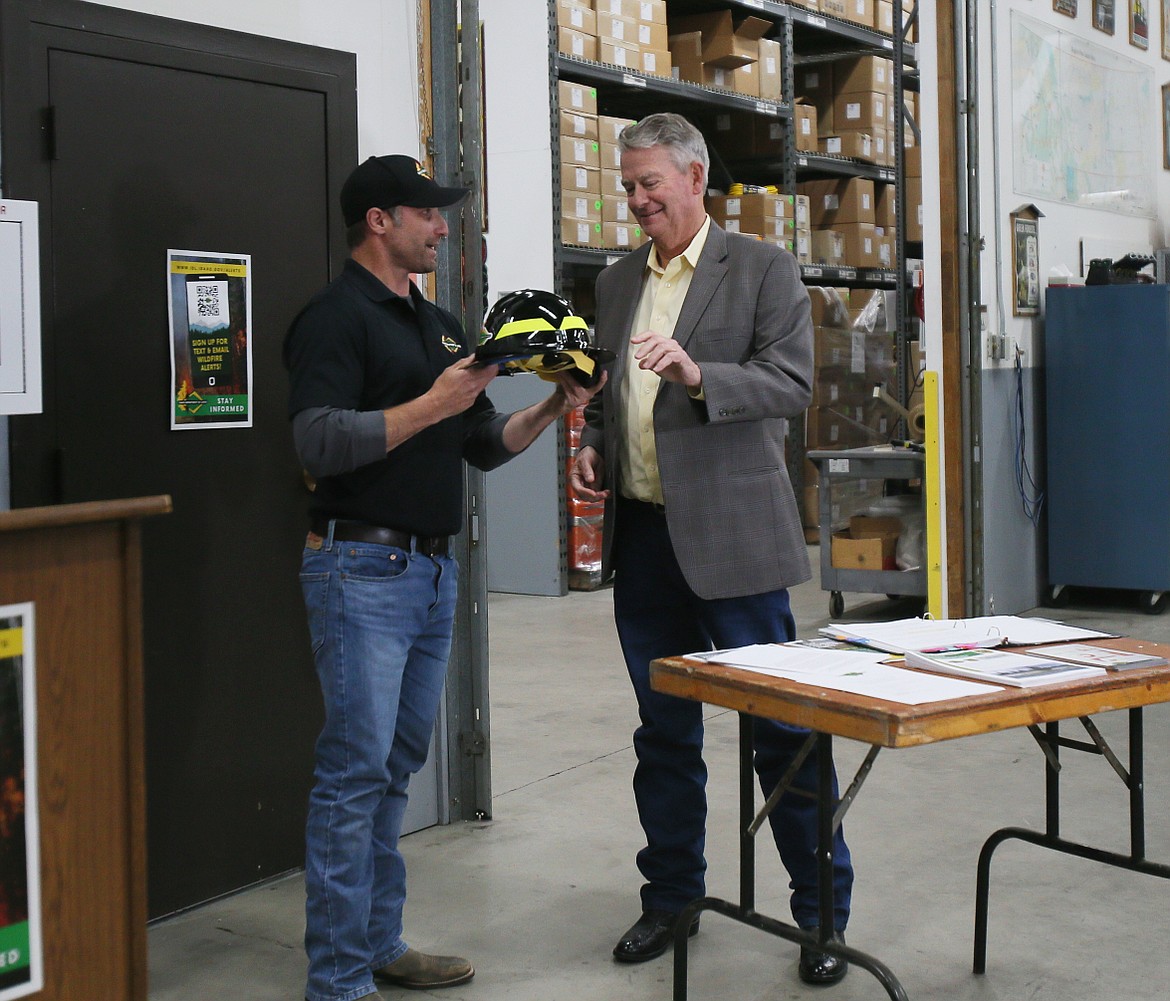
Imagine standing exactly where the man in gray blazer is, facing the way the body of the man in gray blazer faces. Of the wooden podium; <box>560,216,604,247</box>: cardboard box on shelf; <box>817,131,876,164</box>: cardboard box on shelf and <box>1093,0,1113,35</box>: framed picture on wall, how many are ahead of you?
1

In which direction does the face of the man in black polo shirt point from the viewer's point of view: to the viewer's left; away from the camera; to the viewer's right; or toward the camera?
to the viewer's right

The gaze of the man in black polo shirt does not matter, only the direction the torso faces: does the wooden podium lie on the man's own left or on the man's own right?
on the man's own right

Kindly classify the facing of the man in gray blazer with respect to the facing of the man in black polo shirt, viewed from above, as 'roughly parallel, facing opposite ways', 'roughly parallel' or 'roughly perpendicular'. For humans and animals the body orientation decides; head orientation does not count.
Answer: roughly perpendicular

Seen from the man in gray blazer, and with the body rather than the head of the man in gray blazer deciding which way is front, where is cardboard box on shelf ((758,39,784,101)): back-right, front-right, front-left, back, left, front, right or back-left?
back-right

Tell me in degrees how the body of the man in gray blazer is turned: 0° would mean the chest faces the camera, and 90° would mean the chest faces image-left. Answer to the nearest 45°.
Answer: approximately 45°

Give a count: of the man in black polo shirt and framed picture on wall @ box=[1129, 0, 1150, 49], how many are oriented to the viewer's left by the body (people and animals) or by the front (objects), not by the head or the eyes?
0

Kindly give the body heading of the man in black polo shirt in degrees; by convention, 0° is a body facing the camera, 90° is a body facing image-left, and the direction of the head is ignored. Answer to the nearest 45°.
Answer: approximately 315°

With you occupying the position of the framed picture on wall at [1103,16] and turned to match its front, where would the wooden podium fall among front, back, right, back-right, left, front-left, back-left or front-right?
front-right
